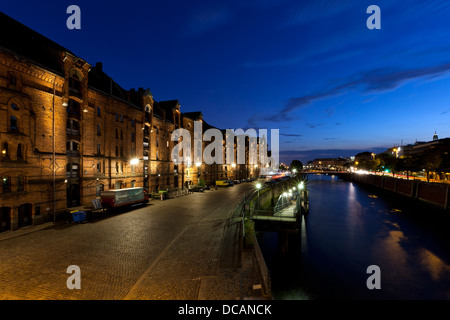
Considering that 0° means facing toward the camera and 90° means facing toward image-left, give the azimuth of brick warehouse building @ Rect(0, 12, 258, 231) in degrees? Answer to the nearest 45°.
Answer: approximately 315°
